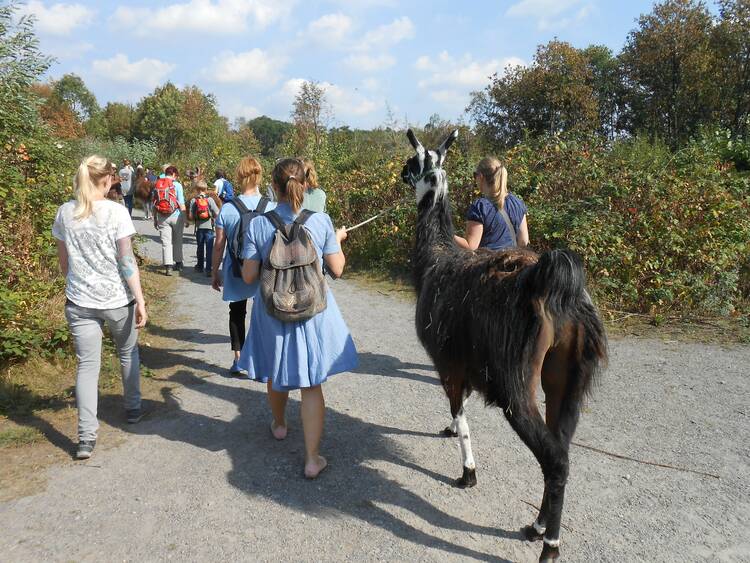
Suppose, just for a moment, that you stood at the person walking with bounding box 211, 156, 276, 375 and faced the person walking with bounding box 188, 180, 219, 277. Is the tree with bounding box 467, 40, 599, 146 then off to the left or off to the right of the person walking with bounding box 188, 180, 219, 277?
right

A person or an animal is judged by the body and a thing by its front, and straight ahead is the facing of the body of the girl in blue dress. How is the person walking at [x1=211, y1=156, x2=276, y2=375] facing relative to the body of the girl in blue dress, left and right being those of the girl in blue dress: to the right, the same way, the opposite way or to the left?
the same way

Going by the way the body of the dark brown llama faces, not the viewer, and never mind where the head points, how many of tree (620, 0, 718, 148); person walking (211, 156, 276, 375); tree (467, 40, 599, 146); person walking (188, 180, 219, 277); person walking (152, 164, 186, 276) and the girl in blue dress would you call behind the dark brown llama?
0

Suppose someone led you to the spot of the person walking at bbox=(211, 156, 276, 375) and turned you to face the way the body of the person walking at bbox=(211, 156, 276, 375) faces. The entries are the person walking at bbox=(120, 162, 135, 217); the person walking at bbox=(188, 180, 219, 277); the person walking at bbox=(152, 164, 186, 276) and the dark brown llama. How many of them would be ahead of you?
3

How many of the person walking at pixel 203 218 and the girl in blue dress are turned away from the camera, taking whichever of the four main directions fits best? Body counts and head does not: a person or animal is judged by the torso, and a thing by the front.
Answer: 2

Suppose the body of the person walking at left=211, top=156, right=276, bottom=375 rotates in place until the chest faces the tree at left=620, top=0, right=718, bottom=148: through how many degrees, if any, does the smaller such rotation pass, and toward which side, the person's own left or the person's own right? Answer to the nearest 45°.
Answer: approximately 45° to the person's own right

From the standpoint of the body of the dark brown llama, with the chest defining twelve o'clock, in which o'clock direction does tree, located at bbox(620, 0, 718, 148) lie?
The tree is roughly at 2 o'clock from the dark brown llama.

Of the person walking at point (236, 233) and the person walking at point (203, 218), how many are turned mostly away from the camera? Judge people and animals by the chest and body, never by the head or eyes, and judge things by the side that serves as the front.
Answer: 2

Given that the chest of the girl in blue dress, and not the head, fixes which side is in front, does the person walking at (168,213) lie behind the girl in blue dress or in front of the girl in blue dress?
in front

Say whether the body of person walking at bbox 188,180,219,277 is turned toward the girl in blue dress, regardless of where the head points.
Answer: no

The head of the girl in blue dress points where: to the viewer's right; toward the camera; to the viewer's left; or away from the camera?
away from the camera

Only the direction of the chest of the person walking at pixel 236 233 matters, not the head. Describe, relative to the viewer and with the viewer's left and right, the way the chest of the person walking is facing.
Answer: facing away from the viewer

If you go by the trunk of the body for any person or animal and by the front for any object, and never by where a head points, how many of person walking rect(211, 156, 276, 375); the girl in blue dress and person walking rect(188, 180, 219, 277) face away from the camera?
3

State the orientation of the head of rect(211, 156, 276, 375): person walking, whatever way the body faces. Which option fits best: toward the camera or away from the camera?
away from the camera

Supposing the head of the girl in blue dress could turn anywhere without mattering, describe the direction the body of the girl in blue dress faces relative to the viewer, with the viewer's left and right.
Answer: facing away from the viewer

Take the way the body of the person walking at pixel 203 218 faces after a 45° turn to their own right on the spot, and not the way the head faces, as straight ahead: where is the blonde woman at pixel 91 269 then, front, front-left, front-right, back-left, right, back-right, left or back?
back-right

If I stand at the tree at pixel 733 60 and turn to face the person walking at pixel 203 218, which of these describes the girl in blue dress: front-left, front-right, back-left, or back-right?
front-left

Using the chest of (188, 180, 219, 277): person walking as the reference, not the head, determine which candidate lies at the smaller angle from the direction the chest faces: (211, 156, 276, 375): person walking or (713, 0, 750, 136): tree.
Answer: the tree

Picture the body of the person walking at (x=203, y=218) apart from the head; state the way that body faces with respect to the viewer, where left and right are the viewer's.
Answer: facing away from the viewer

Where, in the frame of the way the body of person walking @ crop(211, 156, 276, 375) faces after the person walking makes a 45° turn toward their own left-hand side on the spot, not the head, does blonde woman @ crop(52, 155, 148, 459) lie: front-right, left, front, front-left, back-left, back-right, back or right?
left
